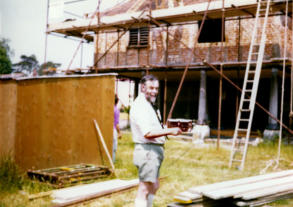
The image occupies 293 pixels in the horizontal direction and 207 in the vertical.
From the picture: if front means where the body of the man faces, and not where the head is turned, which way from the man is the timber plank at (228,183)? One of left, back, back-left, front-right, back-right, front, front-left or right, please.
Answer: front-left

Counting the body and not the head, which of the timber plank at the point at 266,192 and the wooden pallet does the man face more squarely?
the timber plank

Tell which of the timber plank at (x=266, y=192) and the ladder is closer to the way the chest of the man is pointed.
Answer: the timber plank

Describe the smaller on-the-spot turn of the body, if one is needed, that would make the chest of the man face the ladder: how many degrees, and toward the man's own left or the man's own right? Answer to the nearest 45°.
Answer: approximately 90° to the man's own left
